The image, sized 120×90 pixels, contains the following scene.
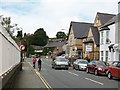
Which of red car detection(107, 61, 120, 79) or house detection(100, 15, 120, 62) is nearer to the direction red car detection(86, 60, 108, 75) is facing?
the red car

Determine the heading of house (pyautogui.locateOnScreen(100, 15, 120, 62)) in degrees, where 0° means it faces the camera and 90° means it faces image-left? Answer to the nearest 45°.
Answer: approximately 45°

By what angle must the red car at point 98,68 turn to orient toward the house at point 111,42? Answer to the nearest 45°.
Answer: approximately 135° to its left

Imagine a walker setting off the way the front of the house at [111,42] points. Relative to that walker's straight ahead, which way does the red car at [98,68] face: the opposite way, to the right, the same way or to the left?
to the left

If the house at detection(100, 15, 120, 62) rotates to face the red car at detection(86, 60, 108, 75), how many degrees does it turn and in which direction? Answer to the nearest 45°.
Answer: approximately 45° to its left

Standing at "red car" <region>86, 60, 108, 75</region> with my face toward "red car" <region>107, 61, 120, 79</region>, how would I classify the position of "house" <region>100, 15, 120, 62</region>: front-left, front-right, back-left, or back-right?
back-left

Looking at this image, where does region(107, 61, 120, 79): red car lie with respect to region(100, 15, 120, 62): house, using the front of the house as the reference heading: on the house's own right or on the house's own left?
on the house's own left
